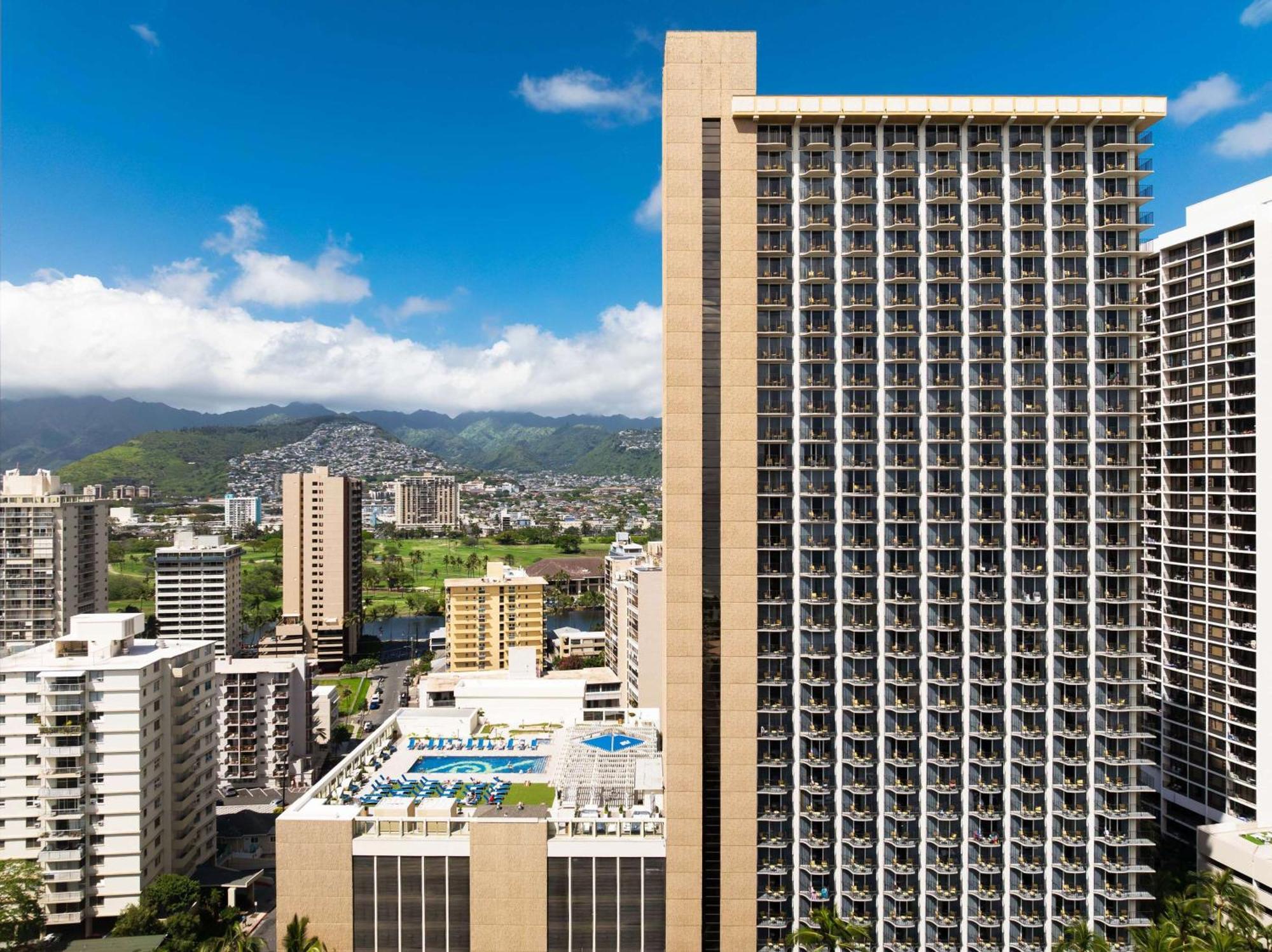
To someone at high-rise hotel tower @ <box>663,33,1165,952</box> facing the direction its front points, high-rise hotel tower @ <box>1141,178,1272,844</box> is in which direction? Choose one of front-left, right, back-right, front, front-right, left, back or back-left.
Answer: back-left

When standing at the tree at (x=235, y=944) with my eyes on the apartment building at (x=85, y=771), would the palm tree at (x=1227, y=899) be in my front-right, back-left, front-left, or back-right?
back-right

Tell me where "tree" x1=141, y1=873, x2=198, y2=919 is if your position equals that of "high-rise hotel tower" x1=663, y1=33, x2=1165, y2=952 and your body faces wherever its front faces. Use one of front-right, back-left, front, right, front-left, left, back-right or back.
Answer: right

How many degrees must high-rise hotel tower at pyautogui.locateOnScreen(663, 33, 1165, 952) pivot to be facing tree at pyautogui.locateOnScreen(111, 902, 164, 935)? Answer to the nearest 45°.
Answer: approximately 90° to its right

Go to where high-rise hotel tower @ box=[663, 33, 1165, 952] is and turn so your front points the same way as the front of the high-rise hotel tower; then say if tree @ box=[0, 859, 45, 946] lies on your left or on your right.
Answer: on your right

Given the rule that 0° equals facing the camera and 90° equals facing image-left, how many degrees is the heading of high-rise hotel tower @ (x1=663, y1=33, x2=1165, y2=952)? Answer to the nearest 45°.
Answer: approximately 0°

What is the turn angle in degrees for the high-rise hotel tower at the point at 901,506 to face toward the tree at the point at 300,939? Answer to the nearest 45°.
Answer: approximately 45° to its right
